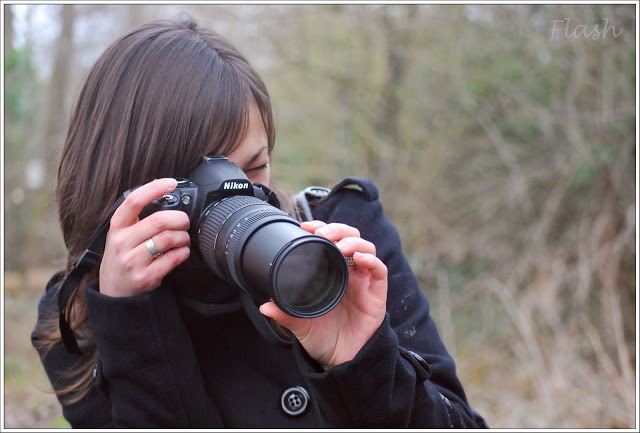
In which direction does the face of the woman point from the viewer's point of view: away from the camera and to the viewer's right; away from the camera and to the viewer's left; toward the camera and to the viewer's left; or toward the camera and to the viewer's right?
toward the camera and to the viewer's right

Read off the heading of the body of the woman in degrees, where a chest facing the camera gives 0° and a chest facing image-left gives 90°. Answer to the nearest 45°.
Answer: approximately 315°

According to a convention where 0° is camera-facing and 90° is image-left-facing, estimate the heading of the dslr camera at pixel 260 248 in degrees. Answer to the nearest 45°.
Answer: approximately 315°
